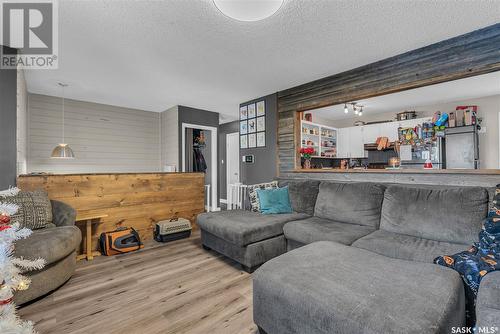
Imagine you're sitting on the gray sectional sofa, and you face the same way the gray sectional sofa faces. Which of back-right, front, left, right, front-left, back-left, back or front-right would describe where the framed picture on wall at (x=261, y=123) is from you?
right

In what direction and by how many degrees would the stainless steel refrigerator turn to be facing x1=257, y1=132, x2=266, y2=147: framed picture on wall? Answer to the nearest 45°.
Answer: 0° — it already faces it

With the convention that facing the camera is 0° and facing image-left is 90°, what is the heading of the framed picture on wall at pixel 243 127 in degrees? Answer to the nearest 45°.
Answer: approximately 45°

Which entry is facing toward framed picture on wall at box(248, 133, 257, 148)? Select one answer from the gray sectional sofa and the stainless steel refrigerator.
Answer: the stainless steel refrigerator

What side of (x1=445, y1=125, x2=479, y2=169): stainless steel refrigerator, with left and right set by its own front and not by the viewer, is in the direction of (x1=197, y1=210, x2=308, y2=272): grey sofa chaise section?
front

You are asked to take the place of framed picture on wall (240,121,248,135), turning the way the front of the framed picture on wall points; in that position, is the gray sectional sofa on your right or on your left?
on your left

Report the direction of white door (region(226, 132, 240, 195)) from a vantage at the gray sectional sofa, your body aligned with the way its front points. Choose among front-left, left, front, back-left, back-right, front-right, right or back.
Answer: right

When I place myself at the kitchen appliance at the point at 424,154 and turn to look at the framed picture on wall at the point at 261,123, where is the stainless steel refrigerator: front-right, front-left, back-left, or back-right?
back-left

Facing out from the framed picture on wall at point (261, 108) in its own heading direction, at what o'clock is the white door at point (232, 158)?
The white door is roughly at 4 o'clock from the framed picture on wall.

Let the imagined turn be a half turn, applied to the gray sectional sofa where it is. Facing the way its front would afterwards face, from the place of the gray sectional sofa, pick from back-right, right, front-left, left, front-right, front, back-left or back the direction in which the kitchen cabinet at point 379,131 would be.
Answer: front-left

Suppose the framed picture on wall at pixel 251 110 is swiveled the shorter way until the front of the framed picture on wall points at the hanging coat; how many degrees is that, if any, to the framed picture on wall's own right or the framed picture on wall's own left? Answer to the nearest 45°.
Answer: approximately 90° to the framed picture on wall's own right

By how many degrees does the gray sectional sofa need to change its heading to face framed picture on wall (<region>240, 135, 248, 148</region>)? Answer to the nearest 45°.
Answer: approximately 90° to its right

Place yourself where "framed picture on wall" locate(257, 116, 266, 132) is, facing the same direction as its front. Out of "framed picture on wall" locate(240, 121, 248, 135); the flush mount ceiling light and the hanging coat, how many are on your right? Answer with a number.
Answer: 2

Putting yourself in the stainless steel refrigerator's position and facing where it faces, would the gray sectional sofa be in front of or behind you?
in front
